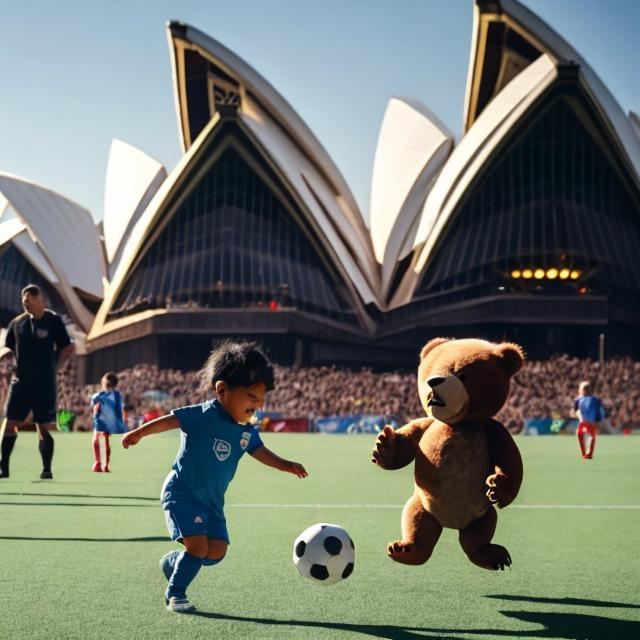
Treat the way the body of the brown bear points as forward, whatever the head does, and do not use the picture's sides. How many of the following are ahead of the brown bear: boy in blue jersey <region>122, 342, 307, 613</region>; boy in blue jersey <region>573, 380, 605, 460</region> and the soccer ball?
2

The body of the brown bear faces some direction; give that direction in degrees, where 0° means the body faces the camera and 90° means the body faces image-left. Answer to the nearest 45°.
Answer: approximately 45°

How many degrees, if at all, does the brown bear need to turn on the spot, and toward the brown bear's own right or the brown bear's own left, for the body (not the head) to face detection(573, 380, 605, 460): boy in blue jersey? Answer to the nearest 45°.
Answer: approximately 135° to the brown bear's own right

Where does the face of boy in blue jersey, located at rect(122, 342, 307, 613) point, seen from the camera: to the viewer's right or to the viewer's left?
to the viewer's right

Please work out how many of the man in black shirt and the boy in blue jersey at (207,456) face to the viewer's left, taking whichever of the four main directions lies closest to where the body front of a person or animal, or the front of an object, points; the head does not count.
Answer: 0

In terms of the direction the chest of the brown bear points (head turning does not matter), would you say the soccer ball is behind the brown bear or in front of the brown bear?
in front

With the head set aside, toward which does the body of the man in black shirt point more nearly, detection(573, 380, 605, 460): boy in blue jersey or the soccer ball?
the soccer ball

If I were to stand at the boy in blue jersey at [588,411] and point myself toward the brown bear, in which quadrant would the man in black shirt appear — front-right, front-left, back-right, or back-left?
front-right

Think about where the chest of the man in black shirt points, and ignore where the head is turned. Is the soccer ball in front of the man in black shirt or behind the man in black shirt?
in front

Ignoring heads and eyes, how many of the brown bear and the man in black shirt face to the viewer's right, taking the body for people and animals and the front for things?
0

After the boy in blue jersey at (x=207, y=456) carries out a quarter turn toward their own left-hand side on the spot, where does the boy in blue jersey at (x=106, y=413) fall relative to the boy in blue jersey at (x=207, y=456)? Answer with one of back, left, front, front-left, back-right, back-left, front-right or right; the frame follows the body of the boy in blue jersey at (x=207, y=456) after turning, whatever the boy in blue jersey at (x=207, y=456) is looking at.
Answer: front-left

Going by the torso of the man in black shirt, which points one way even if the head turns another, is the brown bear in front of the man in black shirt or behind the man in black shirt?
in front

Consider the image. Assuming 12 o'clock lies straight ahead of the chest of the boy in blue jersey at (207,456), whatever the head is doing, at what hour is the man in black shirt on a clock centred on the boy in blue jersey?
The man in black shirt is roughly at 7 o'clock from the boy in blue jersey.

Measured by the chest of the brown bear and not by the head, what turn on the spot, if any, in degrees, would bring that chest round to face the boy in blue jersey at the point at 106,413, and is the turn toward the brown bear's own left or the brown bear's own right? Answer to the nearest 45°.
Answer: approximately 90° to the brown bear's own right

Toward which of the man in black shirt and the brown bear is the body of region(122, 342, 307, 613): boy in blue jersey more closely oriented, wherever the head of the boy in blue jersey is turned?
the brown bear

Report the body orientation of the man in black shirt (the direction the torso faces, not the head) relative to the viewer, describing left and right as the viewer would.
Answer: facing the viewer

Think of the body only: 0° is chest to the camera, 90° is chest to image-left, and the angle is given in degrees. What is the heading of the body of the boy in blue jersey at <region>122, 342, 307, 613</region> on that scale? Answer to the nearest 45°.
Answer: approximately 315°

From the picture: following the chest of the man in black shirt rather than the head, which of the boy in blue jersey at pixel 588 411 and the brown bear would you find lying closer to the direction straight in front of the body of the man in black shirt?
the brown bear
